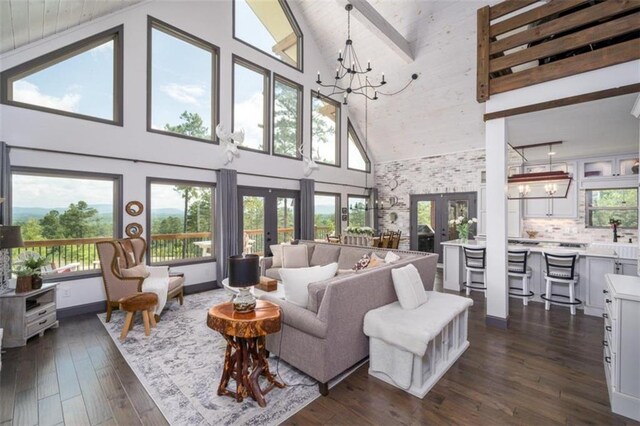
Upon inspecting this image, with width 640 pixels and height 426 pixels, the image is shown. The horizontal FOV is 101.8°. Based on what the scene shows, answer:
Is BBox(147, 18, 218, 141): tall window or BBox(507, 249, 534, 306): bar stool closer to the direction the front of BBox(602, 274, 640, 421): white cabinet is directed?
the tall window

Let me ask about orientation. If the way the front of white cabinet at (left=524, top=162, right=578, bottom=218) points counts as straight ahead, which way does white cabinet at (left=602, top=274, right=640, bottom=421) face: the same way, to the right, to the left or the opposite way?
to the right

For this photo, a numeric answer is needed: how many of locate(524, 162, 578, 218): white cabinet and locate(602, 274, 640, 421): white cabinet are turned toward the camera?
1

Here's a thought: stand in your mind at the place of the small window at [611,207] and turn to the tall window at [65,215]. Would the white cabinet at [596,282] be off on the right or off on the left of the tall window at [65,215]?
left

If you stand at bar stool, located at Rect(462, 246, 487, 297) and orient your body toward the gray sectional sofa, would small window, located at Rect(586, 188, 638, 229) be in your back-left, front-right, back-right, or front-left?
back-left

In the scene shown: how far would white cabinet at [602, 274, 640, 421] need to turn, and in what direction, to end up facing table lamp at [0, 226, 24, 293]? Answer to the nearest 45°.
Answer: approximately 45° to its left

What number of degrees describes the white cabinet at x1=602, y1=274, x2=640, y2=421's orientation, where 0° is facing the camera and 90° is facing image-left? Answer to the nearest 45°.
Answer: approximately 90°

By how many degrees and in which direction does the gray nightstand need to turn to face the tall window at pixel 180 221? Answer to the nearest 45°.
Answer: approximately 90° to its left

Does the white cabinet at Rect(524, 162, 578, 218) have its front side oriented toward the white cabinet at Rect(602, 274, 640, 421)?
yes

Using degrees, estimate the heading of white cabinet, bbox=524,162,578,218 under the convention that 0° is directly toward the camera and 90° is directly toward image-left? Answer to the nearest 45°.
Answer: approximately 0°
